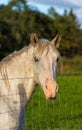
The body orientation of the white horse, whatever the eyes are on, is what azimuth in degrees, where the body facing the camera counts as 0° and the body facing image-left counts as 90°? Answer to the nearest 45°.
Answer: approximately 315°
